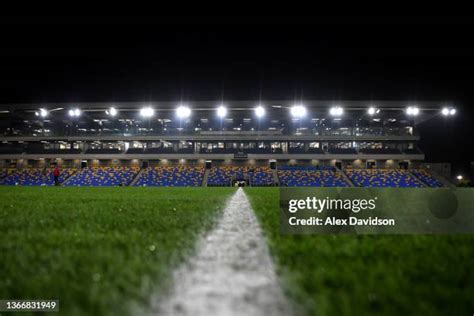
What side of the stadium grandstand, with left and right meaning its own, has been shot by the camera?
front
